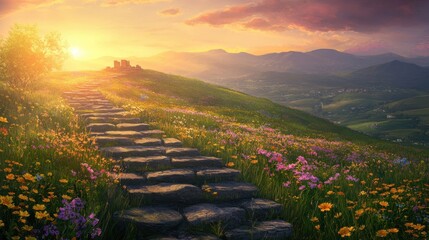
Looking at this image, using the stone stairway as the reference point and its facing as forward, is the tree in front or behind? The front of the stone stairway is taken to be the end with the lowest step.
behind

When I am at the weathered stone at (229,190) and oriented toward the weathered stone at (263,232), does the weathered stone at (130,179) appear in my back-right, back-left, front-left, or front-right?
back-right

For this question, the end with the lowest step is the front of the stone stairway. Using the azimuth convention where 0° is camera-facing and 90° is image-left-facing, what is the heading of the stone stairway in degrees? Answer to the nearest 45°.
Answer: approximately 0°

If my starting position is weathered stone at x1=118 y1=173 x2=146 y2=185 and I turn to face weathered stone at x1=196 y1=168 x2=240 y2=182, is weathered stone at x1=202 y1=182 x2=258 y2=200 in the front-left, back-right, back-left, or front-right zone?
front-right
